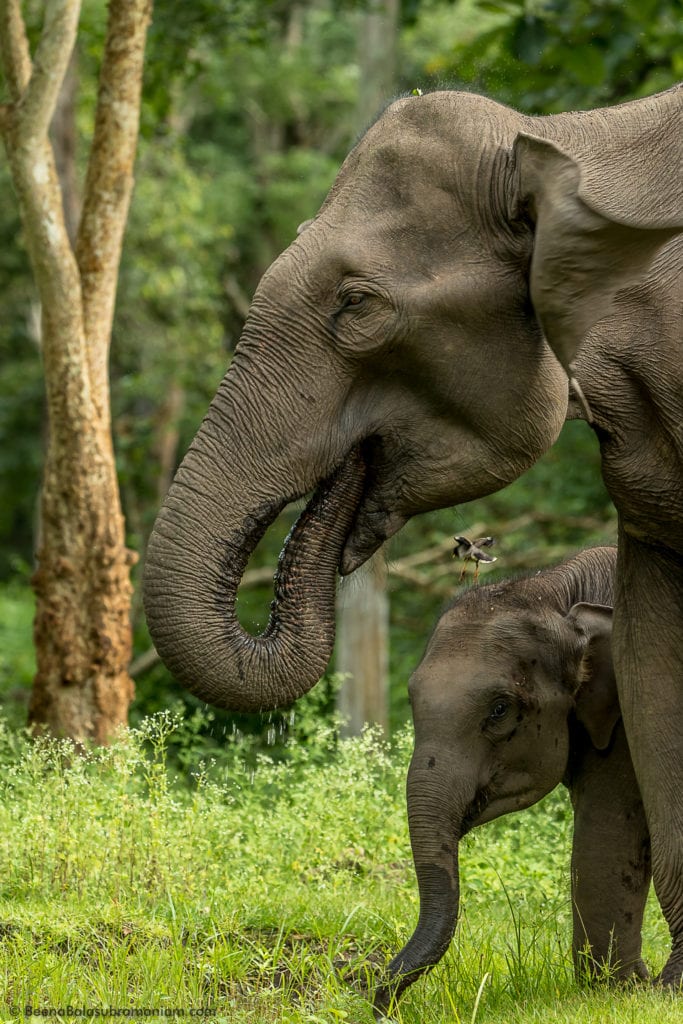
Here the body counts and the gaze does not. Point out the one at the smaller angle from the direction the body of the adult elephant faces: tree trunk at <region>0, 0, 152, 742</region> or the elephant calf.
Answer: the tree trunk

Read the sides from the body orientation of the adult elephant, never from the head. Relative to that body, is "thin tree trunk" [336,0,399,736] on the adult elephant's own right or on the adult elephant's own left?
on the adult elephant's own right

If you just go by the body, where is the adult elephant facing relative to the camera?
to the viewer's left

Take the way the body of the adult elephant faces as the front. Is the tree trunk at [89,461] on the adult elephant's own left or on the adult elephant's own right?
on the adult elephant's own right
